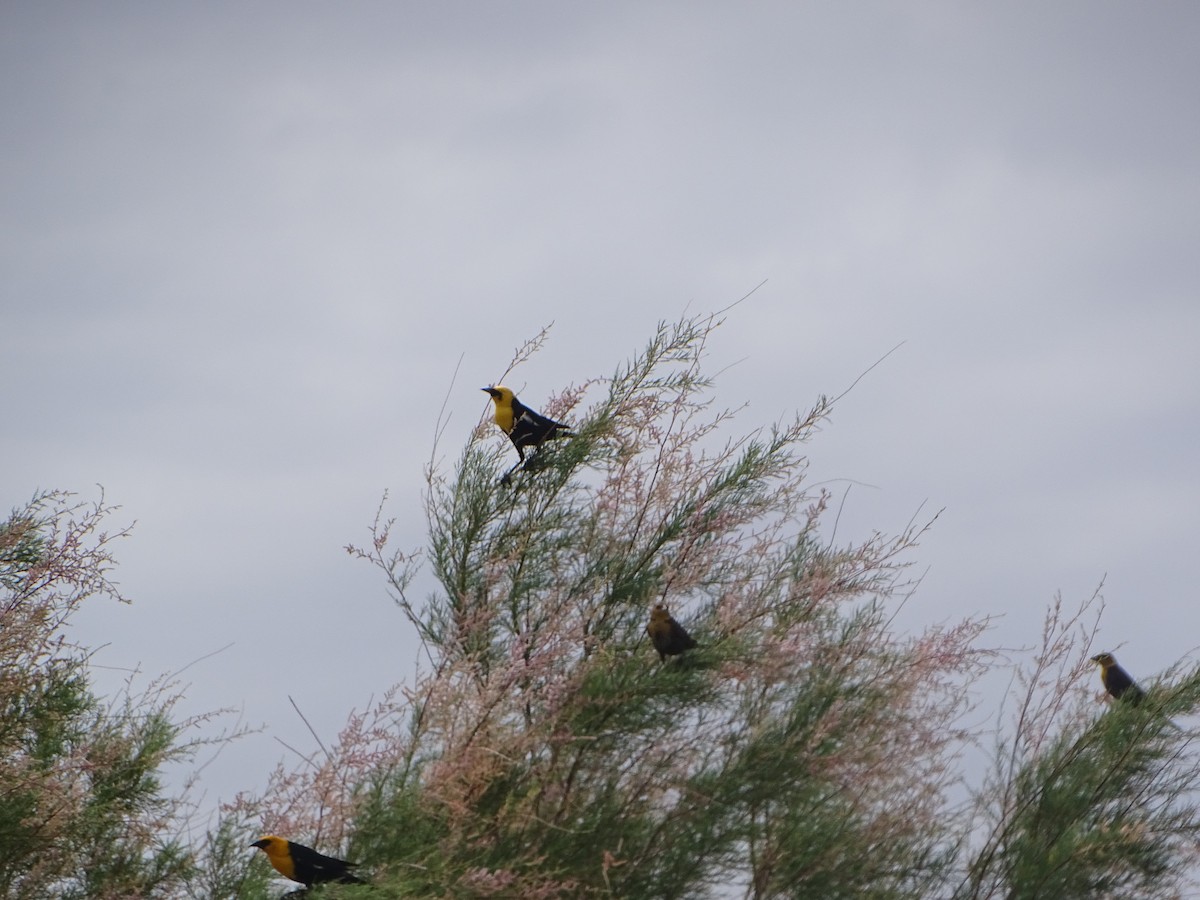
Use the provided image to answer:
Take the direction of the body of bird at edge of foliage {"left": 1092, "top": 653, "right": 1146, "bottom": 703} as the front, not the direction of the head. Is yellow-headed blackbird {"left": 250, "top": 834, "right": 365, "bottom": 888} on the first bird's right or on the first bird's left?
on the first bird's left

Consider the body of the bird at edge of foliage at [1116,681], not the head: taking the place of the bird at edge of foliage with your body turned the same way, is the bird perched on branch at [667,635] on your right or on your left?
on your left

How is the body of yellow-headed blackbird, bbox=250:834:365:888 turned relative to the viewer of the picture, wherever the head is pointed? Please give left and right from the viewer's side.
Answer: facing to the left of the viewer

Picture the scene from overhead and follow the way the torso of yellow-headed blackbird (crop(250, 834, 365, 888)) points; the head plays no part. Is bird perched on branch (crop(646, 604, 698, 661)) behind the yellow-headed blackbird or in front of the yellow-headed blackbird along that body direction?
behind

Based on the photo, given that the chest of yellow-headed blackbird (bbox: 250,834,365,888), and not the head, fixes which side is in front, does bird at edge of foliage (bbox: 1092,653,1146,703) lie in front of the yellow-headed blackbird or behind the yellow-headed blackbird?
behind

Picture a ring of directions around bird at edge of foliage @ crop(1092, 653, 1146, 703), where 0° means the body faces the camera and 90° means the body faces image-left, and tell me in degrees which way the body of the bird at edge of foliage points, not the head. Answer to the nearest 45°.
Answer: approximately 90°

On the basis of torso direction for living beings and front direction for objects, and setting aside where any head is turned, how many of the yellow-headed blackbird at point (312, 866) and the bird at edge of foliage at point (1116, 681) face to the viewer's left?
2
